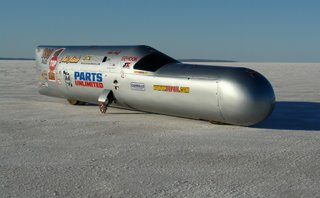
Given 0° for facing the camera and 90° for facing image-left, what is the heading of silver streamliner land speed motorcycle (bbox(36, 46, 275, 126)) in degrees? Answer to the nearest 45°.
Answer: approximately 315°
